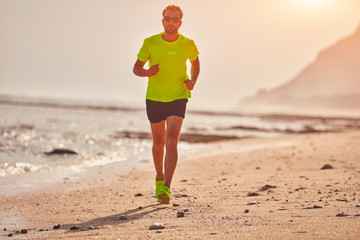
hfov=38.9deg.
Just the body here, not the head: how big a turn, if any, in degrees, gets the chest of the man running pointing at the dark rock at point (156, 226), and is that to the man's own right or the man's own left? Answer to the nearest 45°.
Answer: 0° — they already face it

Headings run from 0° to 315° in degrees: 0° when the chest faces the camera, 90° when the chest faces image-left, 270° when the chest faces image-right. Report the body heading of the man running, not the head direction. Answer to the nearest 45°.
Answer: approximately 0°

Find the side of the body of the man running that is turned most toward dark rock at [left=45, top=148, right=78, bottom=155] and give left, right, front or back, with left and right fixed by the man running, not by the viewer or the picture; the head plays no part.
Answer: back

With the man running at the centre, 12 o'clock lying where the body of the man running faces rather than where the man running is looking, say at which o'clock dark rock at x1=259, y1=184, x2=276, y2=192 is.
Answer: The dark rock is roughly at 8 o'clock from the man running.
